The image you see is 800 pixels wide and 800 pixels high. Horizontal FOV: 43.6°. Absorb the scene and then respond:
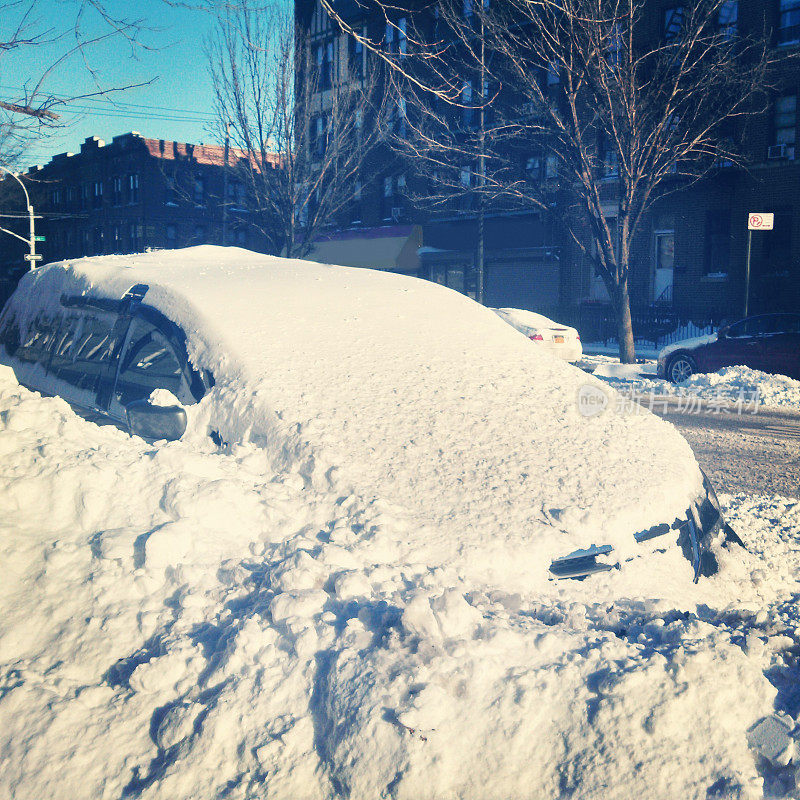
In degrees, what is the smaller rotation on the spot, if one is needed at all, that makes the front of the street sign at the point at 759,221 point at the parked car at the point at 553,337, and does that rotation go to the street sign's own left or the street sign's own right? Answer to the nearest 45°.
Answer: approximately 90° to the street sign's own right

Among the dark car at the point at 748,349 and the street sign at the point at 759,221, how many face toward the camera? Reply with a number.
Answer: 1

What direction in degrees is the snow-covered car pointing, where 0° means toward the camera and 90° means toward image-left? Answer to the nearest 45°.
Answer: approximately 315°

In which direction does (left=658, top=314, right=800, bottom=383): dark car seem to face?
to the viewer's left

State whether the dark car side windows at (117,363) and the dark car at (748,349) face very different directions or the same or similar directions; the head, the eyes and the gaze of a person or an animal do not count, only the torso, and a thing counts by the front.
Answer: very different directions

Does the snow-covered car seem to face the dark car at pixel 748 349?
no

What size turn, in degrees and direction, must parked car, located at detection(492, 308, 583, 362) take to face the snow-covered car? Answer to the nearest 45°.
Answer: approximately 135° to its left

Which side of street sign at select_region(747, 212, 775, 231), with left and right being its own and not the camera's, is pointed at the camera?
front

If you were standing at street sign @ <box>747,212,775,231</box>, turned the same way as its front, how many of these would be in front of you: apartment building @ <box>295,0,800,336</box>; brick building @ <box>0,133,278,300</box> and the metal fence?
0

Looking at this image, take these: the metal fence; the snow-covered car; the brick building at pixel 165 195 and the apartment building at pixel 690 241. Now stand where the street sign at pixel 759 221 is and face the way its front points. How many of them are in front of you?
1

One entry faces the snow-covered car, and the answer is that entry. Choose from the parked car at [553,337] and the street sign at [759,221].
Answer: the street sign
